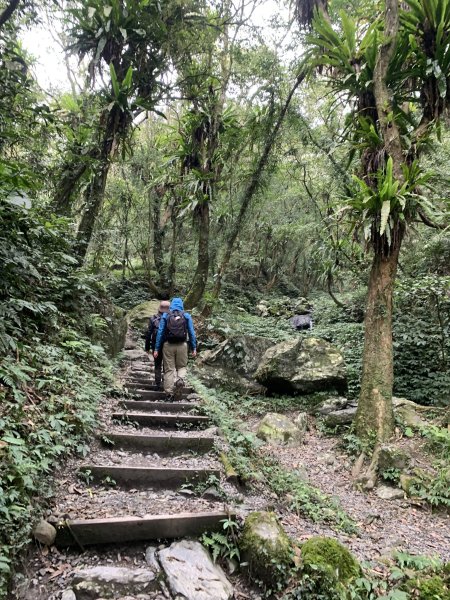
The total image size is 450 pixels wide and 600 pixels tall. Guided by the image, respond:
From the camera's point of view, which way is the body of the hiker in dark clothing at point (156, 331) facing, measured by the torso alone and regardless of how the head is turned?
away from the camera

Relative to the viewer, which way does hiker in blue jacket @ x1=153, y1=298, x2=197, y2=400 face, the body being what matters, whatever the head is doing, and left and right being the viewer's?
facing away from the viewer

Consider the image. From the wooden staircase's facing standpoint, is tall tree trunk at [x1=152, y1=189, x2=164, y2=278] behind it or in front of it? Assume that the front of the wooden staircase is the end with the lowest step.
behind

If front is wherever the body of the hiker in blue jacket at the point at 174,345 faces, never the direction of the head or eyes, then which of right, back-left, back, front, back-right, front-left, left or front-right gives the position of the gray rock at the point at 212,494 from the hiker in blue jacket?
back

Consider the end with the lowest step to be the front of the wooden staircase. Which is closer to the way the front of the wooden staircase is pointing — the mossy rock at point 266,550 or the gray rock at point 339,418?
the mossy rock

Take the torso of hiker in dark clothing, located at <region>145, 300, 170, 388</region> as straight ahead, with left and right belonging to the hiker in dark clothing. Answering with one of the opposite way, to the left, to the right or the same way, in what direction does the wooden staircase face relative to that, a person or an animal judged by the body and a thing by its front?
the opposite way

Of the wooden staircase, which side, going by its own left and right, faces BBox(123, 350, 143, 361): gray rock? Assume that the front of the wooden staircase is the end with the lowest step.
back

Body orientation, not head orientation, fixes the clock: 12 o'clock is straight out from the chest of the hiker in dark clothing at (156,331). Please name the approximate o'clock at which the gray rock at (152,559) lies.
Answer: The gray rock is roughly at 6 o'clock from the hiker in dark clothing.

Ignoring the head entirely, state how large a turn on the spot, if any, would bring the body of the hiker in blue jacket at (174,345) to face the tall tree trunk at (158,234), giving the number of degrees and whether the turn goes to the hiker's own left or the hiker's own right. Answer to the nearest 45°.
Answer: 0° — they already face it

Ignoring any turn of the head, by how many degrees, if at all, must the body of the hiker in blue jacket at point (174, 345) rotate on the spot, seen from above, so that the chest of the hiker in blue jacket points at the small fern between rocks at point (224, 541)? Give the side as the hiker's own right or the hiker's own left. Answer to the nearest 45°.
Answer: approximately 180°
